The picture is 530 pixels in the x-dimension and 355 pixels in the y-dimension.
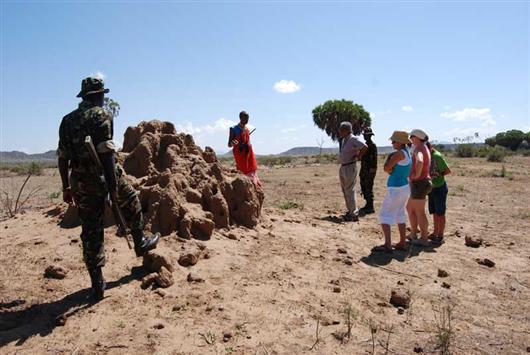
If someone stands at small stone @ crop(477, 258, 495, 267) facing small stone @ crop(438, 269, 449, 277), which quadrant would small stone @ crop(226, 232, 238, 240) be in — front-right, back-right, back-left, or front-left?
front-right

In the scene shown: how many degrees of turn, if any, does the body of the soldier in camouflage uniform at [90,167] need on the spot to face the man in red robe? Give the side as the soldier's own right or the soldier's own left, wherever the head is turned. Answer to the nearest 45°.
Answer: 0° — they already face them

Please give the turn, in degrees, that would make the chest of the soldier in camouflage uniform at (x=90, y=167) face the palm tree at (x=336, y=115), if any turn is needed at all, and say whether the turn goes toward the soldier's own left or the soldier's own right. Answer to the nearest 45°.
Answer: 0° — they already face it

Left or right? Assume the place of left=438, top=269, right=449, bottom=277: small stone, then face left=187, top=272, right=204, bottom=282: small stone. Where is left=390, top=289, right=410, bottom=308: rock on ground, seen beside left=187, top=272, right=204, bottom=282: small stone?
left

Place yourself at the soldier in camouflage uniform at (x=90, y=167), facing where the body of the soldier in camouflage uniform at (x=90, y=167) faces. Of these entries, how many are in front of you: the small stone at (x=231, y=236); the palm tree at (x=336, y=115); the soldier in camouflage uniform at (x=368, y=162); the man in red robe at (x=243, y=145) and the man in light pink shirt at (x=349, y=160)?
5

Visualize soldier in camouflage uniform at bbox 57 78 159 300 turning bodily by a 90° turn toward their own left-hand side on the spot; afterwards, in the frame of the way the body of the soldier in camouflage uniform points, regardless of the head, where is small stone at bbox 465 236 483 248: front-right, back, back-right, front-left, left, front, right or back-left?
back-right

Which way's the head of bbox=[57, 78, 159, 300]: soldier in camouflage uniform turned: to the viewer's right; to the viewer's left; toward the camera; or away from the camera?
away from the camera

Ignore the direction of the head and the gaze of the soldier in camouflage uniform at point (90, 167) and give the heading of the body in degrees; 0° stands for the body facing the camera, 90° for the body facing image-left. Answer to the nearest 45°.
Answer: approximately 225°

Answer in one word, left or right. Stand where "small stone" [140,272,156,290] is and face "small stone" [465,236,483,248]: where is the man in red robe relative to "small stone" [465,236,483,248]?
left
